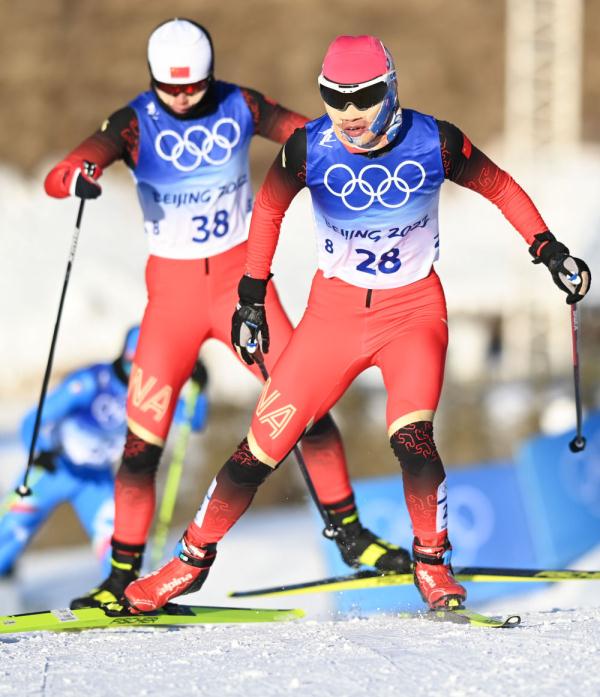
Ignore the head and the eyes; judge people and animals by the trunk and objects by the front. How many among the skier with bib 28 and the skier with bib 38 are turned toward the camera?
2

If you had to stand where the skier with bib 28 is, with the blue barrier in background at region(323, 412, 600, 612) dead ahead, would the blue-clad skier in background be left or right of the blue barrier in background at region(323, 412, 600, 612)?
left

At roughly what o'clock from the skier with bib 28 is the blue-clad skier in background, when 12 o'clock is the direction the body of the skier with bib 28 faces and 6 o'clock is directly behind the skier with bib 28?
The blue-clad skier in background is roughly at 5 o'clock from the skier with bib 28.

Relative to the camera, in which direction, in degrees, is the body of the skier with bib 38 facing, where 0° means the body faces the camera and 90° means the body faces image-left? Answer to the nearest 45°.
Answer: approximately 0°

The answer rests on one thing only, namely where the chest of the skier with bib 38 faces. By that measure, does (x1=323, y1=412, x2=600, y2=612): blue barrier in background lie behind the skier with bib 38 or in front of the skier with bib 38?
behind

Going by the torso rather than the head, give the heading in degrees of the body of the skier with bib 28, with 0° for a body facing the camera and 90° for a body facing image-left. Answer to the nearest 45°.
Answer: approximately 0°

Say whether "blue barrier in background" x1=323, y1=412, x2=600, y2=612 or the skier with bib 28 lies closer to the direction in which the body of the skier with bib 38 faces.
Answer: the skier with bib 28

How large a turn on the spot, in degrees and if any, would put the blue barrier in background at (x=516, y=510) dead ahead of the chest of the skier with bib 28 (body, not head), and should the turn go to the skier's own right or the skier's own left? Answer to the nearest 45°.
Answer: approximately 180°
